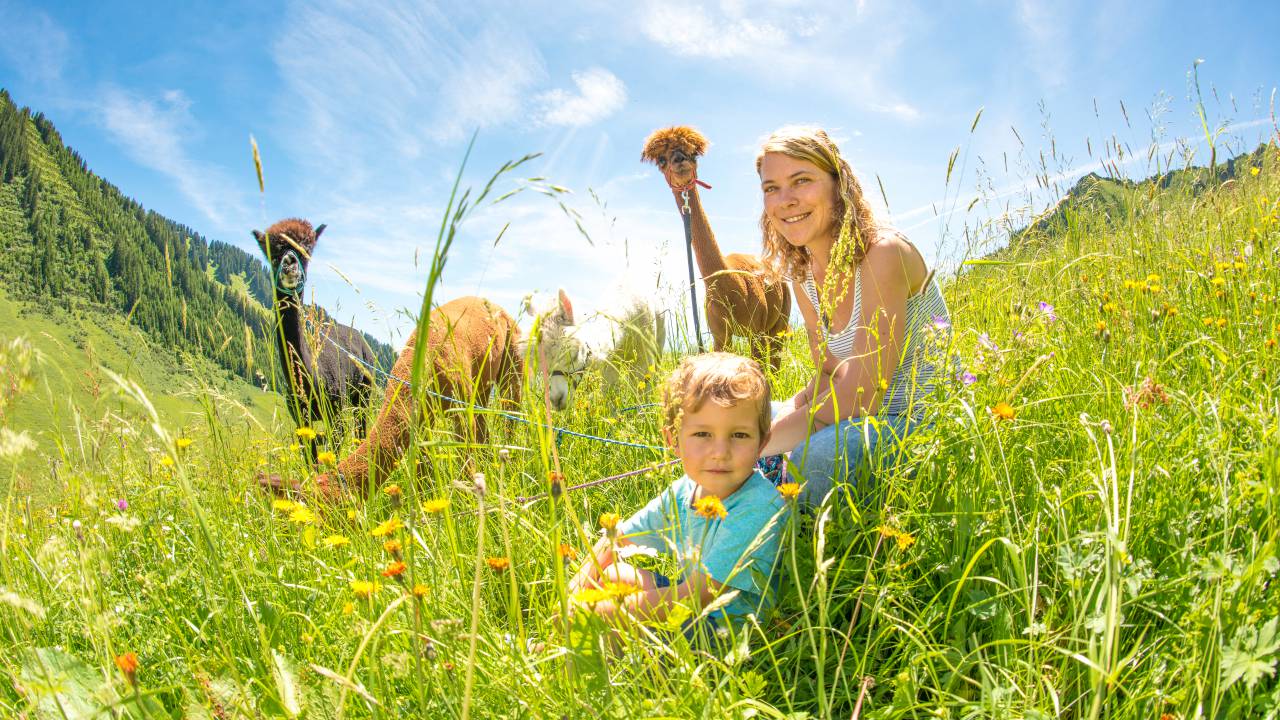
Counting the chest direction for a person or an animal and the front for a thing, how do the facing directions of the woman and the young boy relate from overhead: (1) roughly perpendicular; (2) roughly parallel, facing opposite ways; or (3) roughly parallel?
roughly parallel

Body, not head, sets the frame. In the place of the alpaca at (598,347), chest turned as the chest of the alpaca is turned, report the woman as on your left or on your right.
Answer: on your left

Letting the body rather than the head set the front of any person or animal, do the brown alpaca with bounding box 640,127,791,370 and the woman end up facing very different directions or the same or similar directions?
same or similar directions

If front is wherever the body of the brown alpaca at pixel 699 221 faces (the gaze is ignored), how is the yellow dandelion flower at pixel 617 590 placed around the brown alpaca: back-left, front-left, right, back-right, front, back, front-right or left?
front-left

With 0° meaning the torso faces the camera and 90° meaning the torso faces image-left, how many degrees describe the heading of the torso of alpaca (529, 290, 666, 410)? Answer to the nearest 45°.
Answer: approximately 45°

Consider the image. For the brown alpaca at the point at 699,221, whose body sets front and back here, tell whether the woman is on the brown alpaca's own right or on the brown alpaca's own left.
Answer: on the brown alpaca's own left

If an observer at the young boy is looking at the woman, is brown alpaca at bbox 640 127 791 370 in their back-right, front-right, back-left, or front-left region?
front-left

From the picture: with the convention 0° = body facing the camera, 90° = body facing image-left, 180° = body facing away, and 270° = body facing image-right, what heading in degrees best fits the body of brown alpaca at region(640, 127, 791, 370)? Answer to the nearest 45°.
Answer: approximately 45°

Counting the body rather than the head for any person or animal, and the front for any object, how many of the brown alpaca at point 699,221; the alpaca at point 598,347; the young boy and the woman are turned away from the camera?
0

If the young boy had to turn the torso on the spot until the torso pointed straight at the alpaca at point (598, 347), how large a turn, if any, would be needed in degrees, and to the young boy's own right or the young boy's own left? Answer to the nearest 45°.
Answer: approximately 135° to the young boy's own right

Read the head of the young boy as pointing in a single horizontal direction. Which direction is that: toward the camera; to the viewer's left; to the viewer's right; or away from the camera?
toward the camera

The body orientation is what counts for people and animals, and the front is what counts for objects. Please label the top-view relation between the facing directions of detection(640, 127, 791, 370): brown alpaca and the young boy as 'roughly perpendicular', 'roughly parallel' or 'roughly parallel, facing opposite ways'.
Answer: roughly parallel

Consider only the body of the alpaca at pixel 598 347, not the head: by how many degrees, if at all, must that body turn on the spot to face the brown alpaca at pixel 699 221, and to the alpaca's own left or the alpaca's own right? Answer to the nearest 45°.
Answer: approximately 180°

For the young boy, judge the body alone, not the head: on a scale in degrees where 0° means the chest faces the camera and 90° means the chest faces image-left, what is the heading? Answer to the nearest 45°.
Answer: approximately 45°
